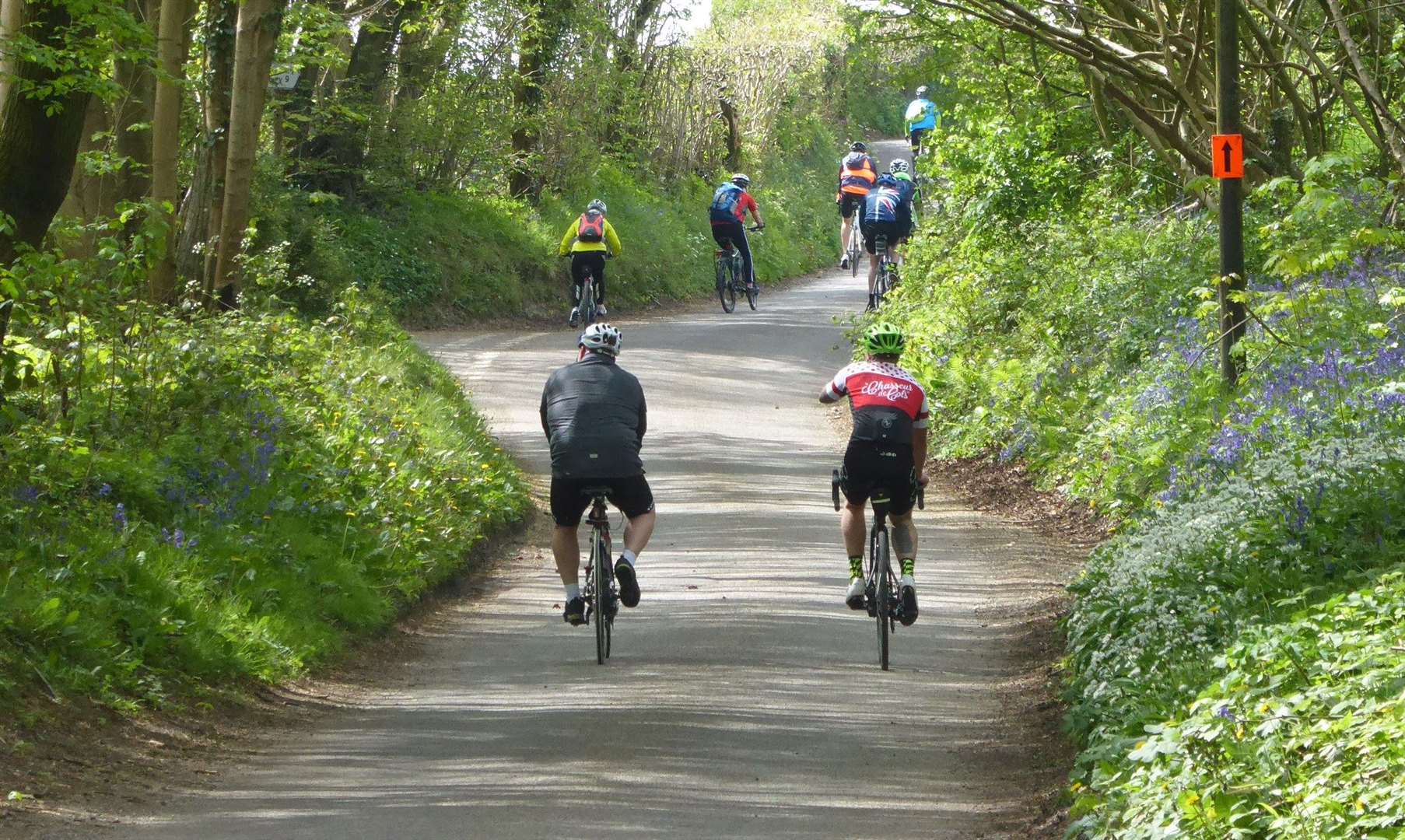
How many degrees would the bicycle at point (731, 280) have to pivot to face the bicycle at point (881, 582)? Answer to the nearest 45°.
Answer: approximately 135° to its right

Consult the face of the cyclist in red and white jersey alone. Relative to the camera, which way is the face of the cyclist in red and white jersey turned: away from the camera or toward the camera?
away from the camera

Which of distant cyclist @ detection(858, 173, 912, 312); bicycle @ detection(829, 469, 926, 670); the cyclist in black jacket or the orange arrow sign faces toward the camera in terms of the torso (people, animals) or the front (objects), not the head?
the orange arrow sign

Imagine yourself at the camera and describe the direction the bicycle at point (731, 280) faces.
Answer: facing away from the viewer and to the right of the viewer

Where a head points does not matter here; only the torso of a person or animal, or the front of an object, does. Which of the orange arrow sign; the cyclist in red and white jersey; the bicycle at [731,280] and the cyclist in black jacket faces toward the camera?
the orange arrow sign

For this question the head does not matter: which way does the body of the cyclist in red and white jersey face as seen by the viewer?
away from the camera

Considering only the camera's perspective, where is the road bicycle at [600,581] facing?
facing away from the viewer

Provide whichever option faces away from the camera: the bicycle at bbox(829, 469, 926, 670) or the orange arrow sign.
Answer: the bicycle

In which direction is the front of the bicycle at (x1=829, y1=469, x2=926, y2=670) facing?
away from the camera

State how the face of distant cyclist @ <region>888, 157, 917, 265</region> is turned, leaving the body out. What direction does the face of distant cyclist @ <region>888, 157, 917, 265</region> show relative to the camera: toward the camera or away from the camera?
away from the camera

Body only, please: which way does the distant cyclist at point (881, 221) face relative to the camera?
away from the camera

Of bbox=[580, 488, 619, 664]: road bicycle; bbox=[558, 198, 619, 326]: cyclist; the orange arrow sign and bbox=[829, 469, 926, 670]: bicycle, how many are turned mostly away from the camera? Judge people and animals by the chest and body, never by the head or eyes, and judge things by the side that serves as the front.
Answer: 3

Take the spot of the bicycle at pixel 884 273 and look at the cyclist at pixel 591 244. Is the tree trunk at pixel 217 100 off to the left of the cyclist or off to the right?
left

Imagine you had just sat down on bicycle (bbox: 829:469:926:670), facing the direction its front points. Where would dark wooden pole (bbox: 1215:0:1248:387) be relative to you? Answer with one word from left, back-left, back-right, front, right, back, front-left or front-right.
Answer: front-right

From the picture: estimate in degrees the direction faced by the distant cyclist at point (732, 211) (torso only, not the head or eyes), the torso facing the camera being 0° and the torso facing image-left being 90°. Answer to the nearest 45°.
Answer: approximately 225°

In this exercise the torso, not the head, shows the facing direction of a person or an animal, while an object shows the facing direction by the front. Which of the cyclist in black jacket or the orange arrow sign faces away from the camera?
the cyclist in black jacket

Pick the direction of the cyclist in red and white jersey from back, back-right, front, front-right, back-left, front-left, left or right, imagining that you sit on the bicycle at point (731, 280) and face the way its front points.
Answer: back-right

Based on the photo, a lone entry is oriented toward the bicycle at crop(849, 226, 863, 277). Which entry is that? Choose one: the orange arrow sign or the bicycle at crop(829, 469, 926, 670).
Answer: the bicycle at crop(829, 469, 926, 670)

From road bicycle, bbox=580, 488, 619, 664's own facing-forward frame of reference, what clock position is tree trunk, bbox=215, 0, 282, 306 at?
The tree trunk is roughly at 11 o'clock from the road bicycle.
